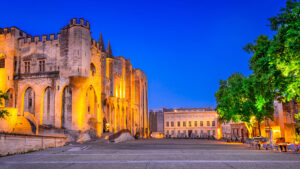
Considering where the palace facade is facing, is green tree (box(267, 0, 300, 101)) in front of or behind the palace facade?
in front

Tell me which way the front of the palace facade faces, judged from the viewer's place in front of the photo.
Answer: facing the viewer and to the right of the viewer

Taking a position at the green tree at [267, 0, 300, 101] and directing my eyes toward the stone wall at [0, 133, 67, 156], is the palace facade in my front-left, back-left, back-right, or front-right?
front-right

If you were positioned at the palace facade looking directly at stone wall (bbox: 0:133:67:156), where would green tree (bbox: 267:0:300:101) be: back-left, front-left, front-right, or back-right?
front-left

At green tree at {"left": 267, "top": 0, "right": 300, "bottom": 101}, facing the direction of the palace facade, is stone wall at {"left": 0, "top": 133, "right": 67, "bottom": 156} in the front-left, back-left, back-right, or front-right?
front-left

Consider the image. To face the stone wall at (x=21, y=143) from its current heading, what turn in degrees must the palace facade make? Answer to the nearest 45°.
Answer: approximately 45° to its right

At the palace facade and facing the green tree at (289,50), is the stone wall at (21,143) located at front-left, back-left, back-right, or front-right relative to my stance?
front-right
